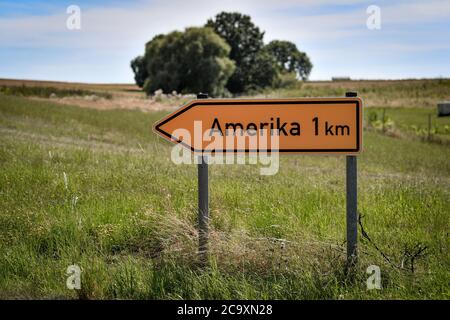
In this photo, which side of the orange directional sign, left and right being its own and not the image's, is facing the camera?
front
